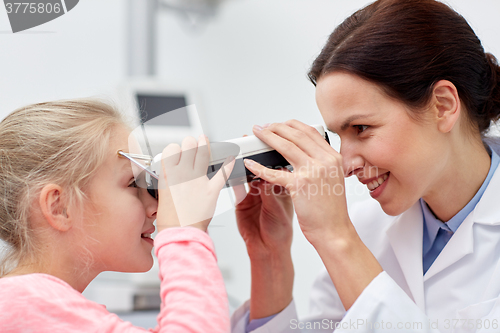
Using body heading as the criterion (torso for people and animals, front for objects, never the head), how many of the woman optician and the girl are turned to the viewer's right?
1

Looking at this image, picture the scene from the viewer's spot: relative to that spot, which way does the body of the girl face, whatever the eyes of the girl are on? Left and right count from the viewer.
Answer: facing to the right of the viewer

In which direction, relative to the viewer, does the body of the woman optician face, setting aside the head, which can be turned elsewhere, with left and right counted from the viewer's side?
facing the viewer and to the left of the viewer

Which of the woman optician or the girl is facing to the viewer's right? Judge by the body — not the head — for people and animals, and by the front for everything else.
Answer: the girl

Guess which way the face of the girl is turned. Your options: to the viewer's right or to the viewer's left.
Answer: to the viewer's right

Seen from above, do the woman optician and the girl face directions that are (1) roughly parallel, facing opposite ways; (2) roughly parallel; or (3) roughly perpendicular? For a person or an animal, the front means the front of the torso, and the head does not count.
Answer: roughly parallel, facing opposite ways
